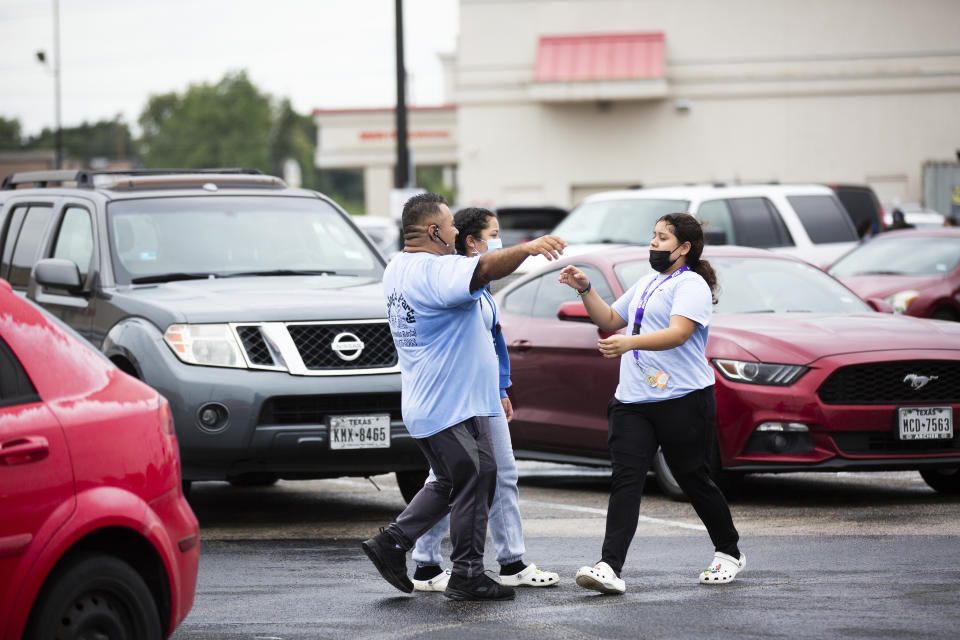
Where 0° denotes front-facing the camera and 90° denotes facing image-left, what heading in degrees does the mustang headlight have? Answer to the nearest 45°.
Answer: approximately 315°

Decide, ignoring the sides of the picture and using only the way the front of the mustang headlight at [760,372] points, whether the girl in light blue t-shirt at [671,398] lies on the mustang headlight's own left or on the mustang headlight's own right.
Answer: on the mustang headlight's own right

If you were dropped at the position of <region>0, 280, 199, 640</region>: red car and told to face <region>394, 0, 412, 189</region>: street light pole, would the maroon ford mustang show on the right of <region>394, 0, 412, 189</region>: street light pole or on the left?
right

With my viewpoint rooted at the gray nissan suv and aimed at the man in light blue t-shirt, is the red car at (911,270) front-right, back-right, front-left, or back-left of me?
back-left

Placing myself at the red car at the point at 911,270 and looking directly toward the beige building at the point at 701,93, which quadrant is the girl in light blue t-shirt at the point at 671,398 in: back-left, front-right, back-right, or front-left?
back-left

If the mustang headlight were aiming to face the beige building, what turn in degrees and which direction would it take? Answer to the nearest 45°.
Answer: approximately 135° to its left

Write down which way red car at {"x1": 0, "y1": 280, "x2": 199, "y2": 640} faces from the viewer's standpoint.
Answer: facing to the left of the viewer

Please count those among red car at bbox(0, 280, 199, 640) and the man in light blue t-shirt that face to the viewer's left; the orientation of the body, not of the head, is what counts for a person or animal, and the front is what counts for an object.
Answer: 1

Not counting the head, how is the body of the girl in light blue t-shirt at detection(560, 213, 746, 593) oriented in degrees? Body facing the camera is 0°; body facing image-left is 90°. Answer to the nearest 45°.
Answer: approximately 45°

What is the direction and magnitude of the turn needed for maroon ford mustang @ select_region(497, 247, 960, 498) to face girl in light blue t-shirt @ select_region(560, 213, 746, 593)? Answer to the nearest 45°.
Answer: approximately 45° to its right

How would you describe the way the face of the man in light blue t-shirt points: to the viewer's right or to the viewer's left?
to the viewer's right

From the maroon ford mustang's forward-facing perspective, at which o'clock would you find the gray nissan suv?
The gray nissan suv is roughly at 4 o'clock from the maroon ford mustang.

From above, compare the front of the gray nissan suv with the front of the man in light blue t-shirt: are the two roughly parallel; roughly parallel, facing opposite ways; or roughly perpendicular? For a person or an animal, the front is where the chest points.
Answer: roughly perpendicular

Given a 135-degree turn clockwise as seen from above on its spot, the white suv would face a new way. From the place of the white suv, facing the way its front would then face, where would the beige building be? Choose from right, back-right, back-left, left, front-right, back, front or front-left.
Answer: front

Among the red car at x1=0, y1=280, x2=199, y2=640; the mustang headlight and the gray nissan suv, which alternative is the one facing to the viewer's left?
the red car
